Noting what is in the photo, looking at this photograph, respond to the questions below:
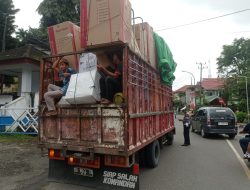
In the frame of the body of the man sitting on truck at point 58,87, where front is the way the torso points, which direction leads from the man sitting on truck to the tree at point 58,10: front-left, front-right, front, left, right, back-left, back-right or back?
back-right

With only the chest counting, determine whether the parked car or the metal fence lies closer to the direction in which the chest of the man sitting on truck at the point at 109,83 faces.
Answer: the metal fence

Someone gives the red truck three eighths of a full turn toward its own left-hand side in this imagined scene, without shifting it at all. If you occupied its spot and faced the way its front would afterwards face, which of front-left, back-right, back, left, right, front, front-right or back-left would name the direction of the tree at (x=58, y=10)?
right

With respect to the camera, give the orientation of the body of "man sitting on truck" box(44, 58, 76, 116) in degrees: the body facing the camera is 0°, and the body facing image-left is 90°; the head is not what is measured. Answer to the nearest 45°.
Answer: approximately 45°

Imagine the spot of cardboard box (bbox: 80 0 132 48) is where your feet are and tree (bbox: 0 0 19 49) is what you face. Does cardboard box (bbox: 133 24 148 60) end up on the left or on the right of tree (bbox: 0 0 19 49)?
right

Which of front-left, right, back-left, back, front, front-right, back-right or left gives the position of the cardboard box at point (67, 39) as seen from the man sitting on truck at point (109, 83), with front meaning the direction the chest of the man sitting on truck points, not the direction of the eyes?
front-right

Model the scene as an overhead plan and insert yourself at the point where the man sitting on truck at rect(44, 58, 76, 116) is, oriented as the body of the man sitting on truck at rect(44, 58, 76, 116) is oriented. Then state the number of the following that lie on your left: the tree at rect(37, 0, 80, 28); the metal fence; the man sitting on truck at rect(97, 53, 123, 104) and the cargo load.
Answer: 2

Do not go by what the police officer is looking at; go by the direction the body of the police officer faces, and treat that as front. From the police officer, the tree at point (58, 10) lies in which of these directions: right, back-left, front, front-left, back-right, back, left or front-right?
front-right

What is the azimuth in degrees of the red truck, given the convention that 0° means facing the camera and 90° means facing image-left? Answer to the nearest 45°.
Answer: approximately 225°
